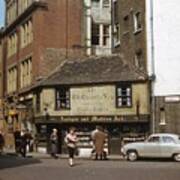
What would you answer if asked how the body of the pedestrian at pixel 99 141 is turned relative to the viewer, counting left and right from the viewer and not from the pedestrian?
facing away from the viewer

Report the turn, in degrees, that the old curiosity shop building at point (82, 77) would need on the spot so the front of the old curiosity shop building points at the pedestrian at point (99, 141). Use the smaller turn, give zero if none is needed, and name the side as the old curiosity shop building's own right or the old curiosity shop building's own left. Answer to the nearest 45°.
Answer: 0° — it already faces them

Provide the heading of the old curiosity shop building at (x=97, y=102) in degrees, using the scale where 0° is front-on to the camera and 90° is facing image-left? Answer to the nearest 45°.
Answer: approximately 0°

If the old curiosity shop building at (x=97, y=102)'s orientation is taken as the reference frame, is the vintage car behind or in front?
in front

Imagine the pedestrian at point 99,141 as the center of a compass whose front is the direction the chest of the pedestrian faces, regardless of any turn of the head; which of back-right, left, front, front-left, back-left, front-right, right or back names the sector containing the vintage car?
right

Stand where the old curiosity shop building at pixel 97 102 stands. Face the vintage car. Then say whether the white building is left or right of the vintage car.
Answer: left

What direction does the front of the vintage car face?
to the viewer's left

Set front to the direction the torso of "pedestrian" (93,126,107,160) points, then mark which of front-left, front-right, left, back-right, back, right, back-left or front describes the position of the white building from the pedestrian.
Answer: front-right

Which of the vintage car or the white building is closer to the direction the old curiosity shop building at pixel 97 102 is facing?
the vintage car
